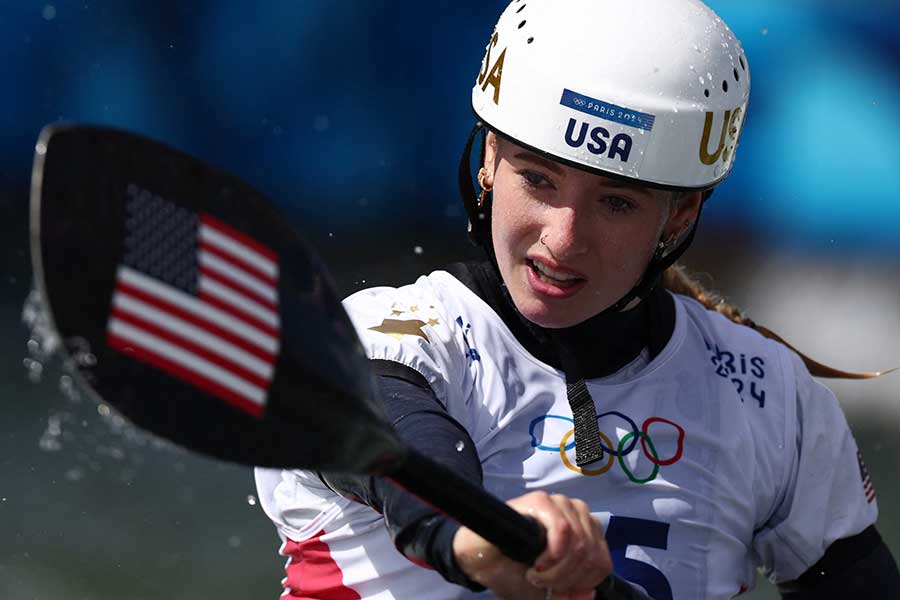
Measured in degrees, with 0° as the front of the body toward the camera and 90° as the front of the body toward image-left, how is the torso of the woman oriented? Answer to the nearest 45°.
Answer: approximately 0°
